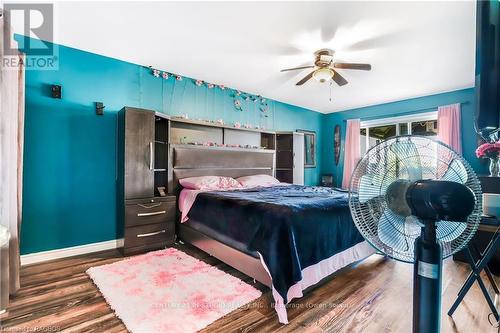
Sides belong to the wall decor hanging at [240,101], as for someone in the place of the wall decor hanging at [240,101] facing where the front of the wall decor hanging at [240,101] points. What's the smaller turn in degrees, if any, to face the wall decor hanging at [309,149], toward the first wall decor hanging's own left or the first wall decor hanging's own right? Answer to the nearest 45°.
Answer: approximately 90° to the first wall decor hanging's own left

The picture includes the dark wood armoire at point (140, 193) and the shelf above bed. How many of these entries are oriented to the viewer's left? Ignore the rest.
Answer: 0

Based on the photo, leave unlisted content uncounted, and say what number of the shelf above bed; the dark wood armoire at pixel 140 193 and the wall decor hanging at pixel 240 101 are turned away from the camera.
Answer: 0

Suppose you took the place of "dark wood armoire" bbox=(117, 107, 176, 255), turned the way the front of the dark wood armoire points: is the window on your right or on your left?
on your left

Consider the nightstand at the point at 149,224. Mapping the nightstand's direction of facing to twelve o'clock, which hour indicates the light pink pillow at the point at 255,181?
The light pink pillow is roughly at 10 o'clock from the nightstand.

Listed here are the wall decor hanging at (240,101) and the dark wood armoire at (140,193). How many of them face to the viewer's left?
0

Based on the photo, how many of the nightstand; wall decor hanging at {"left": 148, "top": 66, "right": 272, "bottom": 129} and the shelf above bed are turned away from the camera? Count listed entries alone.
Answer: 0

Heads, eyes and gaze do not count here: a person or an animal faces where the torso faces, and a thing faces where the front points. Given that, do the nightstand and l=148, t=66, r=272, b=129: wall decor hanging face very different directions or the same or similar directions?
same or similar directions

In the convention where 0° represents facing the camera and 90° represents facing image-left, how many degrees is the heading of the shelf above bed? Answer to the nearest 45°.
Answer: approximately 315°
